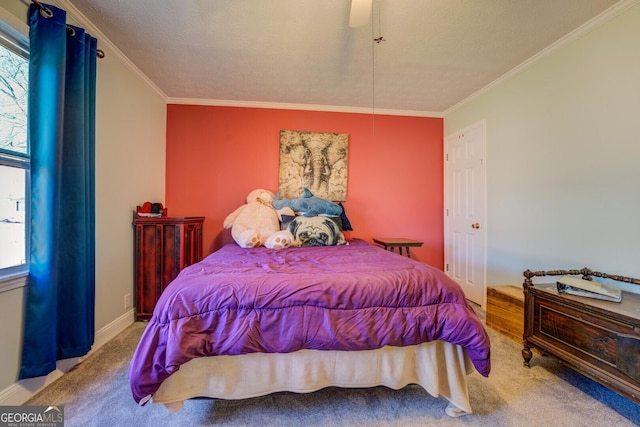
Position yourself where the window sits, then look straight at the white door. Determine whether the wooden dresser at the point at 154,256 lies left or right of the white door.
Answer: left

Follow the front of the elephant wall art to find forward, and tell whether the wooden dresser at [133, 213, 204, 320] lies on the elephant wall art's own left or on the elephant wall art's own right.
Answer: on the elephant wall art's own right

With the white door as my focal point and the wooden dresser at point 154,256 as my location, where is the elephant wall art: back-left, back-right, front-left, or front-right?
front-left

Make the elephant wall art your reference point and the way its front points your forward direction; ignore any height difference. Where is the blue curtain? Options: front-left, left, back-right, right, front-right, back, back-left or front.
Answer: front-right

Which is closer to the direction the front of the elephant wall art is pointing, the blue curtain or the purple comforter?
the purple comforter

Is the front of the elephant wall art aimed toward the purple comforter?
yes

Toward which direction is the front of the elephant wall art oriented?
toward the camera

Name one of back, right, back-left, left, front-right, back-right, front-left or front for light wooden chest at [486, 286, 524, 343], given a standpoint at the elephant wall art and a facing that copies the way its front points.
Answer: front-left

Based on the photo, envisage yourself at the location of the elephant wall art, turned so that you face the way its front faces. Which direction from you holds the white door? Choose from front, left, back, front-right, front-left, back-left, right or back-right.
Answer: left
